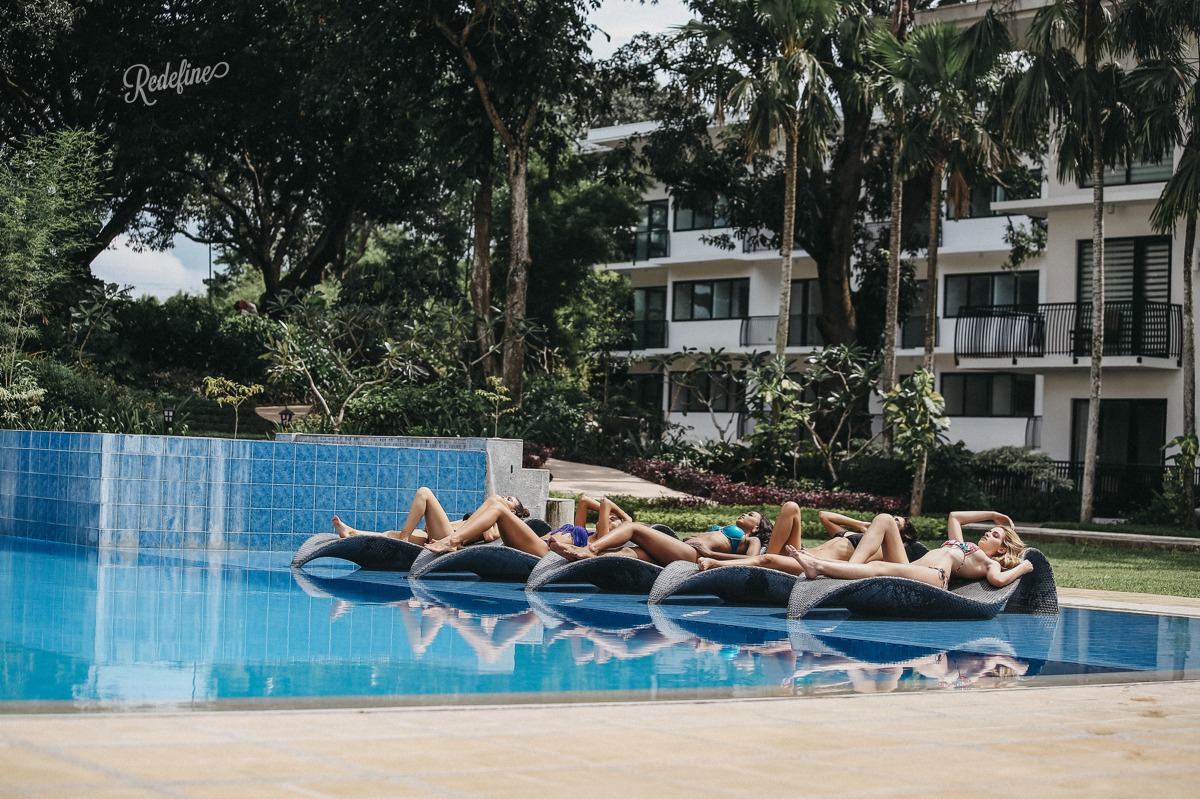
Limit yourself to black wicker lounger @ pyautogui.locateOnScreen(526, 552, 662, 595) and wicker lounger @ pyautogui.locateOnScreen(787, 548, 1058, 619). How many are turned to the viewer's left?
2

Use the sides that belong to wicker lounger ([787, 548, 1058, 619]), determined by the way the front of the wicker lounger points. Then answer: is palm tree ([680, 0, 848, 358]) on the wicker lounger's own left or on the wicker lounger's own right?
on the wicker lounger's own right

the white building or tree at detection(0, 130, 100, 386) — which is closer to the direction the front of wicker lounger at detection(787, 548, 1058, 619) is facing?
the tree

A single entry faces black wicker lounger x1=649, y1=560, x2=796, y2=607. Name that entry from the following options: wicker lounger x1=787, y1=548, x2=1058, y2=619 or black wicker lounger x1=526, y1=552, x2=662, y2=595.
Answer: the wicker lounger

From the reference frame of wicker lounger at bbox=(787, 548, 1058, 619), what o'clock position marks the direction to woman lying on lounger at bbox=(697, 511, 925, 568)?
The woman lying on lounger is roughly at 1 o'clock from the wicker lounger.

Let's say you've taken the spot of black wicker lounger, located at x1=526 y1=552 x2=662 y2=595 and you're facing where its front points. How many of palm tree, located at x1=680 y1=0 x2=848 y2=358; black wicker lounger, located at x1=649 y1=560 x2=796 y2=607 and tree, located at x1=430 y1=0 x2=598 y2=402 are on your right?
2

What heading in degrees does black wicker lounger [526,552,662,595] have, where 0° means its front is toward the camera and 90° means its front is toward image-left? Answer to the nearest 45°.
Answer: approximately 90°

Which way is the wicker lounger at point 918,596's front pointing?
to the viewer's left

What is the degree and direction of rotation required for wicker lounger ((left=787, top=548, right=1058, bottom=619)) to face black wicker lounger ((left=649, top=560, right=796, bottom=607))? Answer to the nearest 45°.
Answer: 0° — it already faces it

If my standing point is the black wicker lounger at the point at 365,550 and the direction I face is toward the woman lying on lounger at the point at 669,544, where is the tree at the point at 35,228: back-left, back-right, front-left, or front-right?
back-left

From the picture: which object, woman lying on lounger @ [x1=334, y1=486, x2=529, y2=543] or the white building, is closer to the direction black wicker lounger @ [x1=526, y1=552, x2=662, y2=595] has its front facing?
the woman lying on lounger
